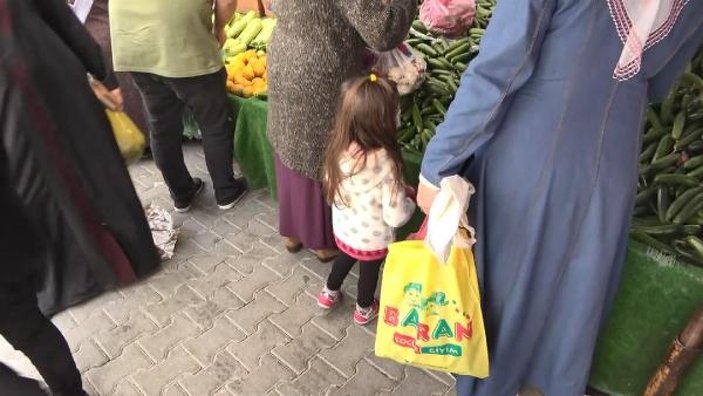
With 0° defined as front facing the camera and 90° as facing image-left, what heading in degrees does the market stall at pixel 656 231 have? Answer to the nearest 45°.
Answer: approximately 45°

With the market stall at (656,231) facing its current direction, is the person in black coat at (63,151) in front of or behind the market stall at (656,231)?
in front

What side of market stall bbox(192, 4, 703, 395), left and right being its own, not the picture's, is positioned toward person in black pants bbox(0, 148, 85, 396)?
front

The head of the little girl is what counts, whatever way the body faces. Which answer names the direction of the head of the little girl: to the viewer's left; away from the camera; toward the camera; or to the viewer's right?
away from the camera

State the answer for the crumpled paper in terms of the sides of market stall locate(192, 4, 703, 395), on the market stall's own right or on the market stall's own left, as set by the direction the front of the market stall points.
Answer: on the market stall's own right
